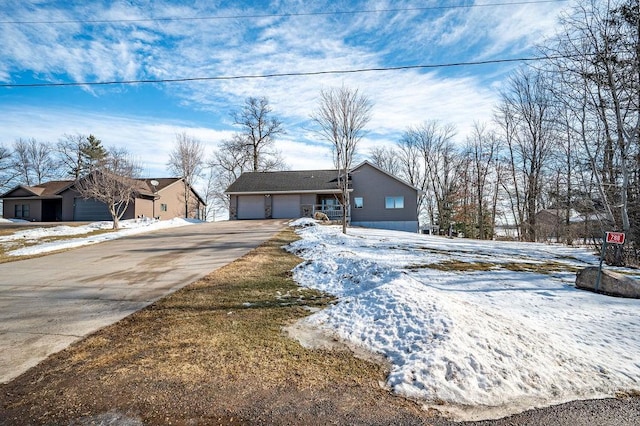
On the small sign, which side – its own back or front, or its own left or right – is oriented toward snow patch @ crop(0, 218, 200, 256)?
right

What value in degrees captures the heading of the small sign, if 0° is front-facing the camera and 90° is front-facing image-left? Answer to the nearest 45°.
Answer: approximately 0°

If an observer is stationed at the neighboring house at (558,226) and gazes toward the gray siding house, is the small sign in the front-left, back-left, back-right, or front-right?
front-left

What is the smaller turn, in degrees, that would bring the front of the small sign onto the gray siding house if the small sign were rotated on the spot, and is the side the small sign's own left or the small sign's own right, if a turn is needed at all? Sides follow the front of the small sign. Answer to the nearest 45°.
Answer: approximately 135° to the small sign's own right

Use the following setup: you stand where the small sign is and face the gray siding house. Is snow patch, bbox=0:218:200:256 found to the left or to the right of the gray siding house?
left

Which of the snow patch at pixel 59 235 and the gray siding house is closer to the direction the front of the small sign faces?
the snow patch

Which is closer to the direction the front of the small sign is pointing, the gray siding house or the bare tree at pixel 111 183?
the bare tree

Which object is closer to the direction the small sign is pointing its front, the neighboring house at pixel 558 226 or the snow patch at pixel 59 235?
the snow patch

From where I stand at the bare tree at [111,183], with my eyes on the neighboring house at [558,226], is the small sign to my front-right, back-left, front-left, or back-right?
front-right

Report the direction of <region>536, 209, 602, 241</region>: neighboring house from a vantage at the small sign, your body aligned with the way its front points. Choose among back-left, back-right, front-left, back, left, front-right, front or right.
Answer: back
